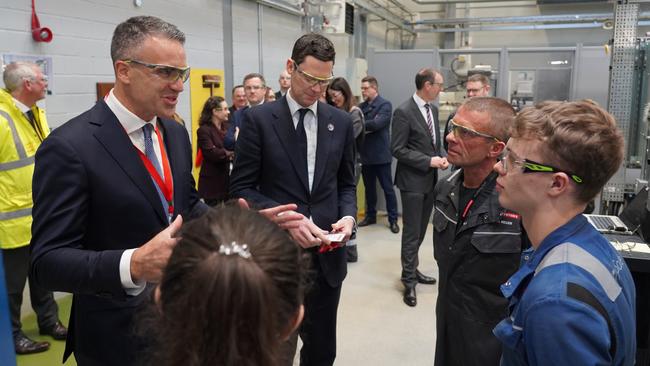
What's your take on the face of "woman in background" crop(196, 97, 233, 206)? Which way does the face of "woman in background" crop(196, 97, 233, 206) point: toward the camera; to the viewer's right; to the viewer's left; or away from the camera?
to the viewer's right

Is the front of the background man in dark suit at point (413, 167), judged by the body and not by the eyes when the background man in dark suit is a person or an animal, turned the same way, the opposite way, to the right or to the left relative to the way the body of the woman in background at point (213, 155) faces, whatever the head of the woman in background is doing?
to the right

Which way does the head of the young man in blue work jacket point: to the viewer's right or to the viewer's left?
to the viewer's left

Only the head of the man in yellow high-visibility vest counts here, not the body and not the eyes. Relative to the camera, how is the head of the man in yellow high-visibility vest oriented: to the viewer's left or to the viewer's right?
to the viewer's right

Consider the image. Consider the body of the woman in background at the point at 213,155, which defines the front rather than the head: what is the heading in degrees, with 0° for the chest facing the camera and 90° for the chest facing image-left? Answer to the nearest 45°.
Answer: approximately 270°

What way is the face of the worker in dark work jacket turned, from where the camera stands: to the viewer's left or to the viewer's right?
to the viewer's left

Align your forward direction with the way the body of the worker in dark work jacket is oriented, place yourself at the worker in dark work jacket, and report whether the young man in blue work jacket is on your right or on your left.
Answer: on your left

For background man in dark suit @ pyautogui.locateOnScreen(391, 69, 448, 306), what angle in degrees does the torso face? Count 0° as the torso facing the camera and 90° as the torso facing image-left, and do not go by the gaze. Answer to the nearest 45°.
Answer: approximately 315°

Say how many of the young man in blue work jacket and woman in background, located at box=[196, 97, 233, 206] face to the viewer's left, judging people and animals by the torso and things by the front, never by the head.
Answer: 1

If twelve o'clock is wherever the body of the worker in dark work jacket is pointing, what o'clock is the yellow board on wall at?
The yellow board on wall is roughly at 3 o'clock from the worker in dark work jacket.

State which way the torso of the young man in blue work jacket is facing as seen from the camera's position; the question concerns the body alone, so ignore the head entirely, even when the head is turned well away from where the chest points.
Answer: to the viewer's left
